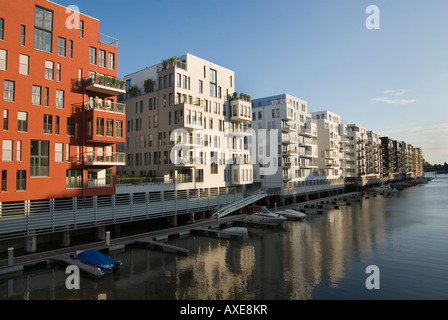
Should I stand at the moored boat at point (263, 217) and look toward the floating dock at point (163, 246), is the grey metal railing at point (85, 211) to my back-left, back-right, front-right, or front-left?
front-right

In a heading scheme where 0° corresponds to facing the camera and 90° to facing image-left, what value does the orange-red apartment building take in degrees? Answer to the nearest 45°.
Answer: approximately 315°

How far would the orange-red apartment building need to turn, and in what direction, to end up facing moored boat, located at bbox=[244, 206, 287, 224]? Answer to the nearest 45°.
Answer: approximately 45° to its left

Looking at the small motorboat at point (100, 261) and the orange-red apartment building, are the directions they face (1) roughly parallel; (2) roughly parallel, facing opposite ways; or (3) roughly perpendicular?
roughly parallel, facing opposite ways

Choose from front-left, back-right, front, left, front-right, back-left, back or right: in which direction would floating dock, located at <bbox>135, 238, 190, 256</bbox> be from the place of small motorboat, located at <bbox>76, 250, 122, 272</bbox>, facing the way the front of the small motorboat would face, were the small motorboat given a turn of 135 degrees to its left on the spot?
back-left

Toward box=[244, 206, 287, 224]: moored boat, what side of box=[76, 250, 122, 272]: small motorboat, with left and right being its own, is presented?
right

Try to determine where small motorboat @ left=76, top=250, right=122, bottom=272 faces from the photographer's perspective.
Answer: facing away from the viewer and to the left of the viewer
